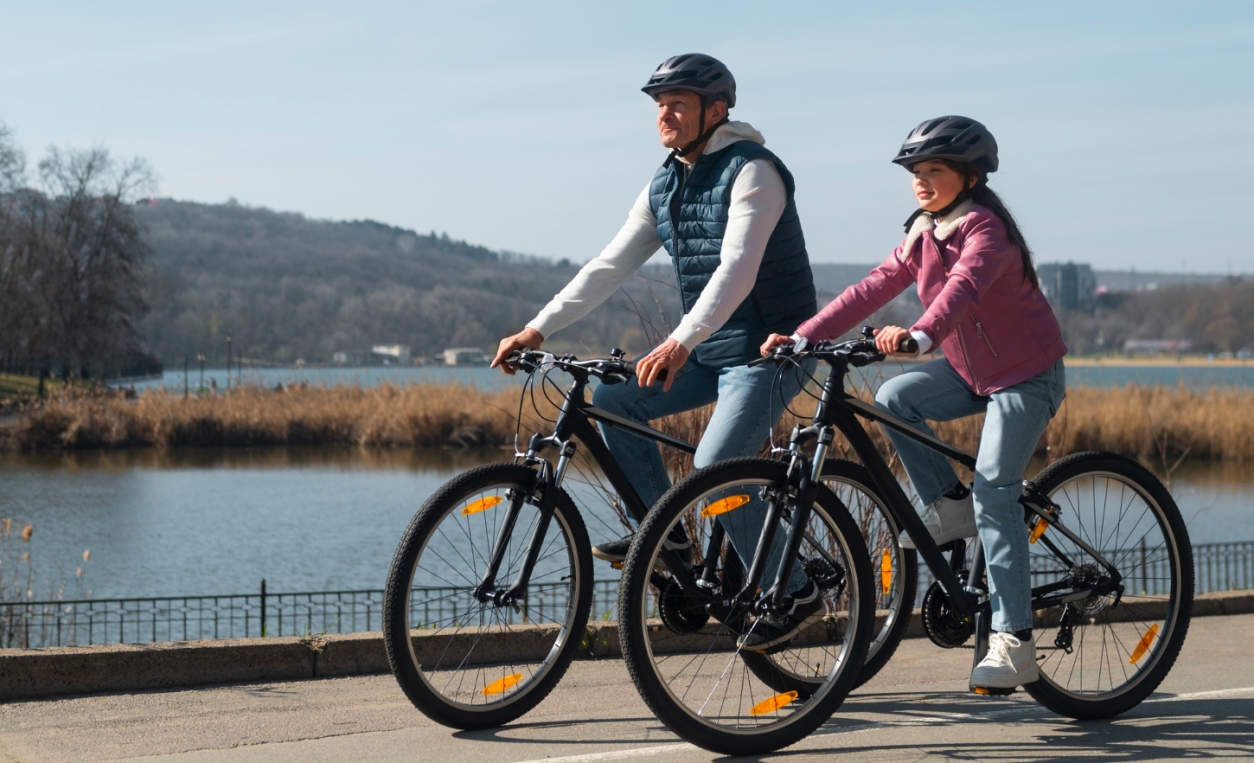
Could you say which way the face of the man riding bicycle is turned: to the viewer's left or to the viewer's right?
to the viewer's left

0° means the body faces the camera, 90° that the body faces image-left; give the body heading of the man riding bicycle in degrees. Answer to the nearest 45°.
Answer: approximately 45°

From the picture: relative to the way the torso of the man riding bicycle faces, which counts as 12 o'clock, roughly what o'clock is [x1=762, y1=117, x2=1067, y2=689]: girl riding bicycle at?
The girl riding bicycle is roughly at 8 o'clock from the man riding bicycle.

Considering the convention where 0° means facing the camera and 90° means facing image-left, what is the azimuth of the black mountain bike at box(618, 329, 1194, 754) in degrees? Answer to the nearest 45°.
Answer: approximately 45°
